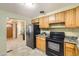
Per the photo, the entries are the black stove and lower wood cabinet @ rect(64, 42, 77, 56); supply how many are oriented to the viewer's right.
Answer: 0

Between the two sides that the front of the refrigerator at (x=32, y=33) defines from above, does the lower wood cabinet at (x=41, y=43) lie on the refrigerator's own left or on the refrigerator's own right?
on the refrigerator's own left

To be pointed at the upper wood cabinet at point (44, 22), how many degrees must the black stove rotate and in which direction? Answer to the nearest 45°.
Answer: approximately 90° to its right

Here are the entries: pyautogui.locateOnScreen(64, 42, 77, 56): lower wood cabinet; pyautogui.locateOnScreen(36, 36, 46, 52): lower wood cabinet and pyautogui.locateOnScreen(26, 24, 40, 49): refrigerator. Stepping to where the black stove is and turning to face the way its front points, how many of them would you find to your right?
2

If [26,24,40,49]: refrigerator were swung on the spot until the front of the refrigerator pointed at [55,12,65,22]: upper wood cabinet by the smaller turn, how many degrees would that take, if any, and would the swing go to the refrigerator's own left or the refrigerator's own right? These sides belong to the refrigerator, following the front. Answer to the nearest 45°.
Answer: approximately 90° to the refrigerator's own left

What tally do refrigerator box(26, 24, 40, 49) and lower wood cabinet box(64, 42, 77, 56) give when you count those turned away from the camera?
0

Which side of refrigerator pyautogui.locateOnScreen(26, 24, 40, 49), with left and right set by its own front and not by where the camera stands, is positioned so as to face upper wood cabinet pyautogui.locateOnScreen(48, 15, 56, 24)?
left

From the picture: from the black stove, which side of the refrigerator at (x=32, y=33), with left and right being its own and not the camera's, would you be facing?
left

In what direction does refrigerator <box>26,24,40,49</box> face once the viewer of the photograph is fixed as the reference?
facing the viewer and to the left of the viewer

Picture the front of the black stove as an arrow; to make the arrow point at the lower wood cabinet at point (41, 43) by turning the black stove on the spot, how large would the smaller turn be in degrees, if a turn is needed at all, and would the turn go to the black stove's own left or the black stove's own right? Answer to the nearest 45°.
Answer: approximately 90° to the black stove's own right
